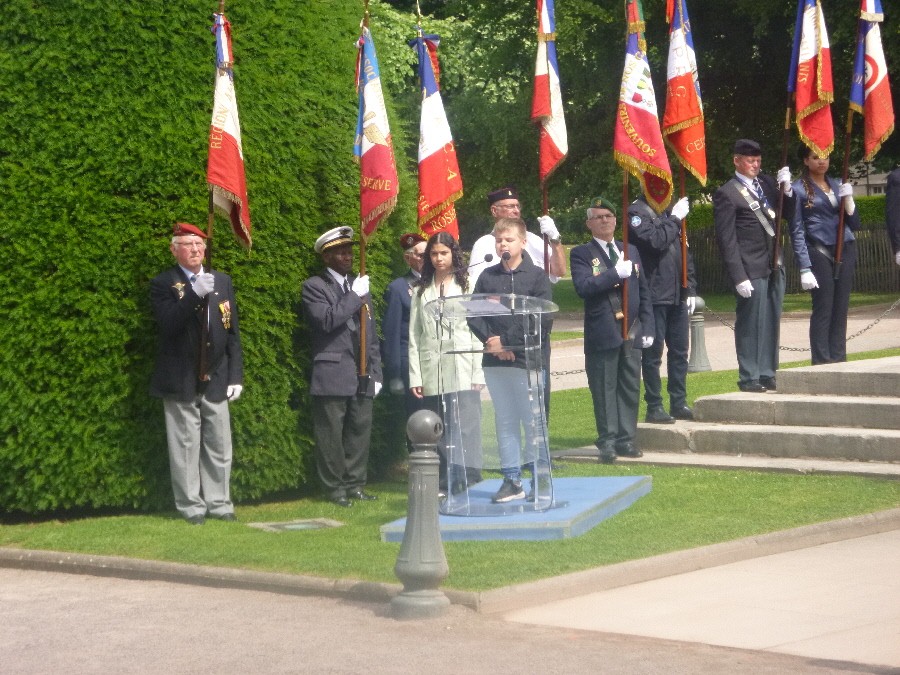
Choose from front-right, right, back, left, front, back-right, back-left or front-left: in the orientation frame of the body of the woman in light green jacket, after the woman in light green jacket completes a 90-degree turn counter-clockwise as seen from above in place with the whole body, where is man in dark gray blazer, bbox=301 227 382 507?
back-left

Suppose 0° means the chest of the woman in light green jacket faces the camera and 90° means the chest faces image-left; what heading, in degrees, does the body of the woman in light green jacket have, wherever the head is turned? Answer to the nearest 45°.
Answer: approximately 0°

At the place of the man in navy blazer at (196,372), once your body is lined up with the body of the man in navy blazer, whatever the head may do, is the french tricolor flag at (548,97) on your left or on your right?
on your left

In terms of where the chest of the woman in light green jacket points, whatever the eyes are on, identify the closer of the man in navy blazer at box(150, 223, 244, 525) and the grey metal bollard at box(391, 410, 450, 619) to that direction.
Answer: the grey metal bollard

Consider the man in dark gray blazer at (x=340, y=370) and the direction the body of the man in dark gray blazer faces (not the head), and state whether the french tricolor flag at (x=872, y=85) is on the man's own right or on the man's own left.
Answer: on the man's own left

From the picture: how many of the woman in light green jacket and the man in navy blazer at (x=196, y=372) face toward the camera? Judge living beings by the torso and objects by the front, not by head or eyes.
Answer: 2
